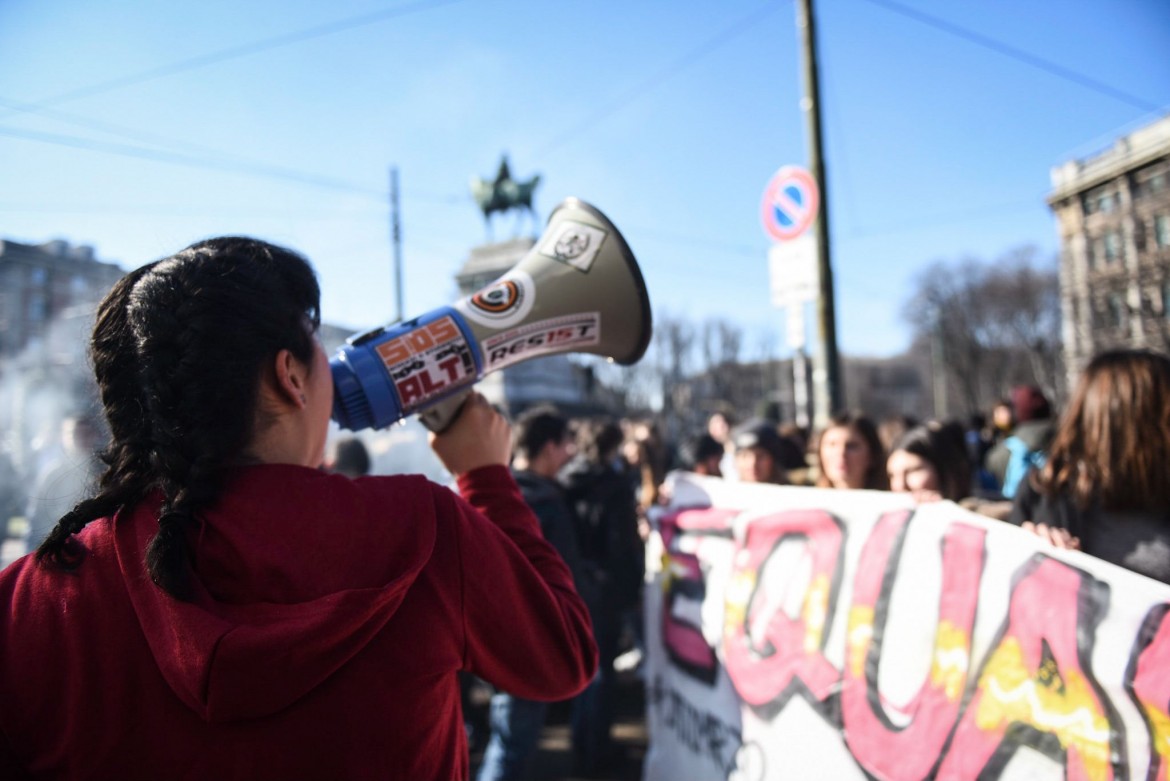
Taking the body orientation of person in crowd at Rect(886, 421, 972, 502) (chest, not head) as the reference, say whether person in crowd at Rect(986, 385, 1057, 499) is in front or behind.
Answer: behind

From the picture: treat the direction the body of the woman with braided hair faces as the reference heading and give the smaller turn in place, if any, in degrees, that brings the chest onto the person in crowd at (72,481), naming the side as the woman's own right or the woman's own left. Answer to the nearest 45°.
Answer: approximately 90° to the woman's own left

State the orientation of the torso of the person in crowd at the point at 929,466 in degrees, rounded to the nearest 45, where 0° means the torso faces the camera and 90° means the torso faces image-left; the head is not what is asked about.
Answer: approximately 45°

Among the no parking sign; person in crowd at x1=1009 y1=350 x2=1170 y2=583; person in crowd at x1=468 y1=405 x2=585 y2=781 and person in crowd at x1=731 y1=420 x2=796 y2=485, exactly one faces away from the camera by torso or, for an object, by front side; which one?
person in crowd at x1=1009 y1=350 x2=1170 y2=583

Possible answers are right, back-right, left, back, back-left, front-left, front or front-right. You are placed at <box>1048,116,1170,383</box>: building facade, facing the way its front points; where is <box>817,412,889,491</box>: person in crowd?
front-left

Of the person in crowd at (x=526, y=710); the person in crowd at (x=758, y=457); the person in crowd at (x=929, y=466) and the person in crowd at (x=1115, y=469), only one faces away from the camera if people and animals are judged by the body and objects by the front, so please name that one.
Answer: the person in crowd at (x=1115, y=469)

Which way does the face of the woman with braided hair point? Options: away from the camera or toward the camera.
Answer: away from the camera

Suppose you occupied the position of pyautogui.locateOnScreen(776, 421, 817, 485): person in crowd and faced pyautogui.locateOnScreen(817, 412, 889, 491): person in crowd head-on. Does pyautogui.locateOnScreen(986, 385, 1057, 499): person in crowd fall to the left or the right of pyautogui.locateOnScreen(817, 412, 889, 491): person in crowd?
left

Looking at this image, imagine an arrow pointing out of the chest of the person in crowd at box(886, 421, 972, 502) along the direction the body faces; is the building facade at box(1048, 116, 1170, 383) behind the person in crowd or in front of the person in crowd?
behind

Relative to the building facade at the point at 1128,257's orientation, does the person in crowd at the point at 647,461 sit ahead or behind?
ahead

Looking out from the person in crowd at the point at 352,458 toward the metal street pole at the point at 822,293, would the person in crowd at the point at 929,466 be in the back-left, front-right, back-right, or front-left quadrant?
front-right

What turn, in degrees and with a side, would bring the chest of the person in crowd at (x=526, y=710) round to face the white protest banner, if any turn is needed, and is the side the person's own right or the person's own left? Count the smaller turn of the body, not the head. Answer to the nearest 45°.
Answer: approximately 45° to the person's own right
